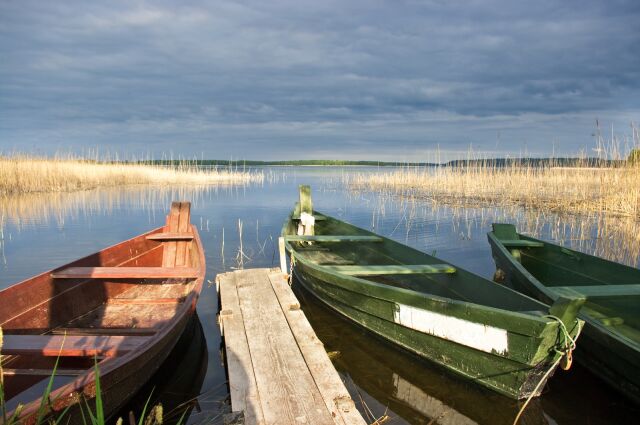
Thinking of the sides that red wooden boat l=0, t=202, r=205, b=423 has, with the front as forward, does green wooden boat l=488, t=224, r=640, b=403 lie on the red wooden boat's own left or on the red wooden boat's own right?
on the red wooden boat's own right

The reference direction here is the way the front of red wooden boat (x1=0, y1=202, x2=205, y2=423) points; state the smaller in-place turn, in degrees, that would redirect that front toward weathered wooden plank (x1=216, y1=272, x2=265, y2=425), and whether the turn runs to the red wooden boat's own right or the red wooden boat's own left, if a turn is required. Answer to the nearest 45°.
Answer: approximately 90° to the red wooden boat's own right

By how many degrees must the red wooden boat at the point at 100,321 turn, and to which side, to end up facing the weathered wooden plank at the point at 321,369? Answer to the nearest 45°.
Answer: approximately 90° to its right

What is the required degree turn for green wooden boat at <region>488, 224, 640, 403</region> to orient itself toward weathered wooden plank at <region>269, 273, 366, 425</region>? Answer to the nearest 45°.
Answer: approximately 90° to its left

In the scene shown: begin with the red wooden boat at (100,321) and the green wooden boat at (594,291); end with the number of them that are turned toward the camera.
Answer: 0

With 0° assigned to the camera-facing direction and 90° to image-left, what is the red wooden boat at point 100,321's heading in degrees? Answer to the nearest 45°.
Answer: approximately 225°

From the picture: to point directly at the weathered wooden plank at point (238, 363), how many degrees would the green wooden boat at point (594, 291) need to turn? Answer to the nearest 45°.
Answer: approximately 90° to its left

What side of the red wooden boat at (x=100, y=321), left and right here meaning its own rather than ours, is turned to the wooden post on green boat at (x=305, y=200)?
front
